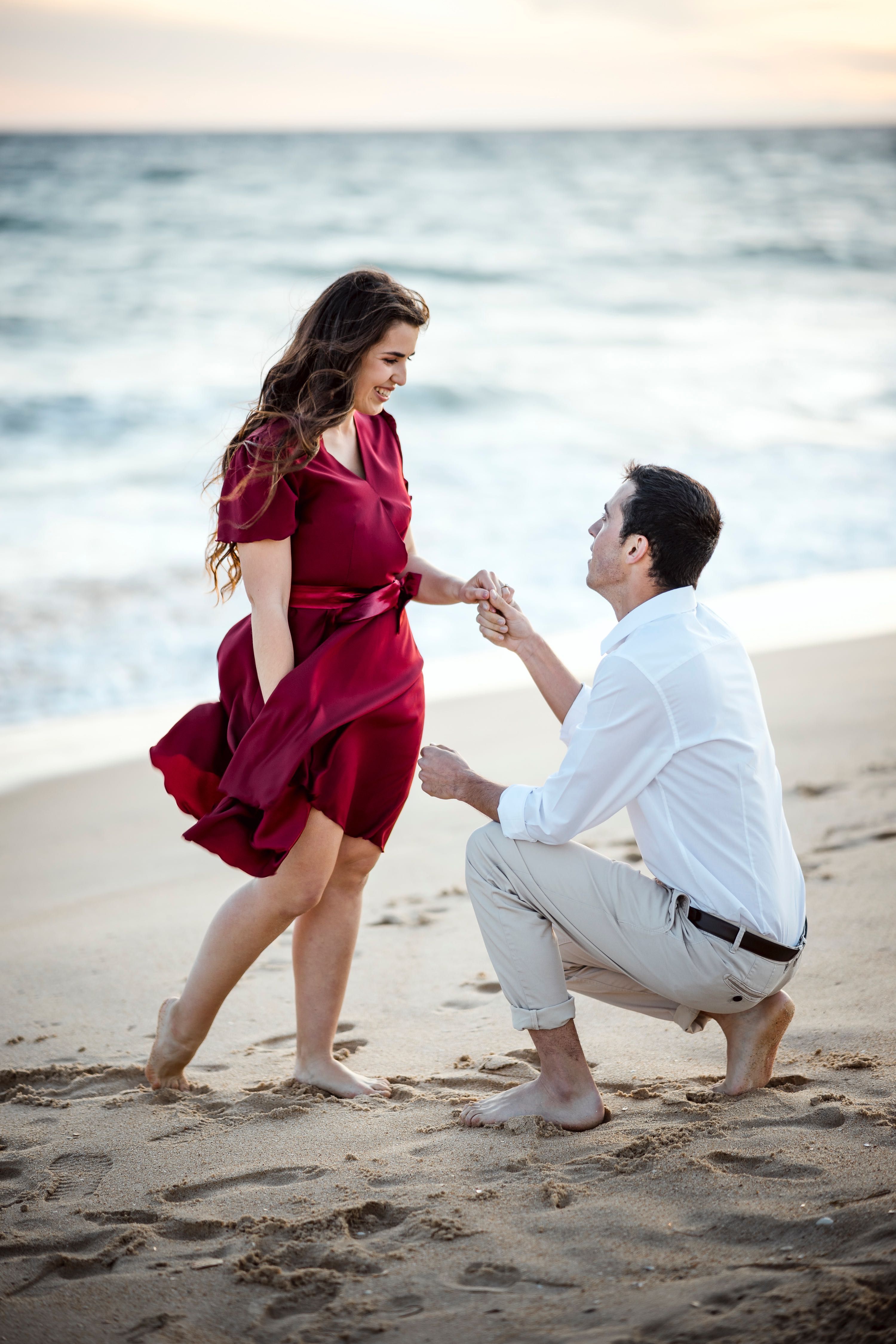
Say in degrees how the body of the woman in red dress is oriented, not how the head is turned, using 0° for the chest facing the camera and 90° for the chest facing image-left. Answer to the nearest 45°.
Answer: approximately 315°

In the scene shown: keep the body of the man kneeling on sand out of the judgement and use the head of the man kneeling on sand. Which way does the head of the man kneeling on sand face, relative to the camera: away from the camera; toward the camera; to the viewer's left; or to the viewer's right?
to the viewer's left
